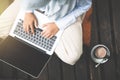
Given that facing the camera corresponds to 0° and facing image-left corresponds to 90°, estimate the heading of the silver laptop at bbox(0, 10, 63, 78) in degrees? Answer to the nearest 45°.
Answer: approximately 225°
